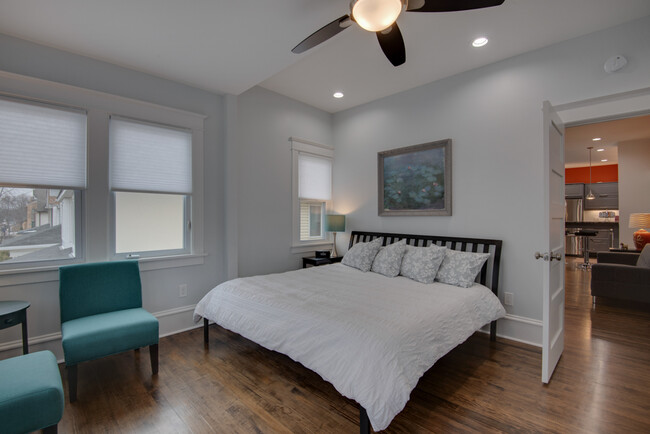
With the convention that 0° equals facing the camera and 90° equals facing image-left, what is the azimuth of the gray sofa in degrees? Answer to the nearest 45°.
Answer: approximately 90°

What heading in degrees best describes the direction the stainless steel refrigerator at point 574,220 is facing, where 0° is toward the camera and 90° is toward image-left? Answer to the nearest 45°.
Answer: approximately 0°
